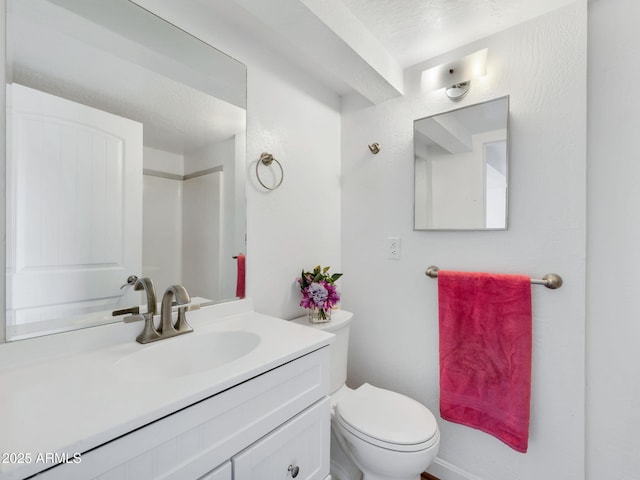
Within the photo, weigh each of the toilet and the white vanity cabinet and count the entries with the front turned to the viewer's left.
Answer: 0

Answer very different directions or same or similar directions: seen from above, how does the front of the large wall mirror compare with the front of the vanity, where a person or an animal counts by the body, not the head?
same or similar directions

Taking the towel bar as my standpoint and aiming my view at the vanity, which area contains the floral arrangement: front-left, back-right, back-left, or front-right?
front-right

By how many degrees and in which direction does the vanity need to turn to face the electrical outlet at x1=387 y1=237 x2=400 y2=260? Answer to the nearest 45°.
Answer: approximately 45° to its left

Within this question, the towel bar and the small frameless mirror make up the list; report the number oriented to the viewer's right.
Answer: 0

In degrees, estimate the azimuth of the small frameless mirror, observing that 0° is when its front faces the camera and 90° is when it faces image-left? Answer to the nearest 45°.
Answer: approximately 45°

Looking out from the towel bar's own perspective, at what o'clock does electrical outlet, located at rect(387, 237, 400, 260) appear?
The electrical outlet is roughly at 2 o'clock from the towel bar.

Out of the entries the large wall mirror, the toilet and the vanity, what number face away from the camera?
0

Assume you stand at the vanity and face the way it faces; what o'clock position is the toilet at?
The toilet is roughly at 10 o'clock from the vanity.

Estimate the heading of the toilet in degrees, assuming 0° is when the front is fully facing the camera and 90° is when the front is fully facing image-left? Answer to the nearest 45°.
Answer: approximately 315°

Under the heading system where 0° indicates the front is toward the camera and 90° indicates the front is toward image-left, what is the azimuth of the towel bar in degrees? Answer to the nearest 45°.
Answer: approximately 45°

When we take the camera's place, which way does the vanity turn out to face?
facing the viewer and to the right of the viewer

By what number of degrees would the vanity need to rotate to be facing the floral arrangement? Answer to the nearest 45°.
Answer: approximately 90° to its left

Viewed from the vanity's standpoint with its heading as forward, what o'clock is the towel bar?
The towel bar is roughly at 11 o'clock from the vanity.

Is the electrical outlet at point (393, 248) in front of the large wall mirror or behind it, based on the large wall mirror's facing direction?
in front

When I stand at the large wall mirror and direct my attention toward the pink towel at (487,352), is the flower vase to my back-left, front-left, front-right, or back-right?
front-left
